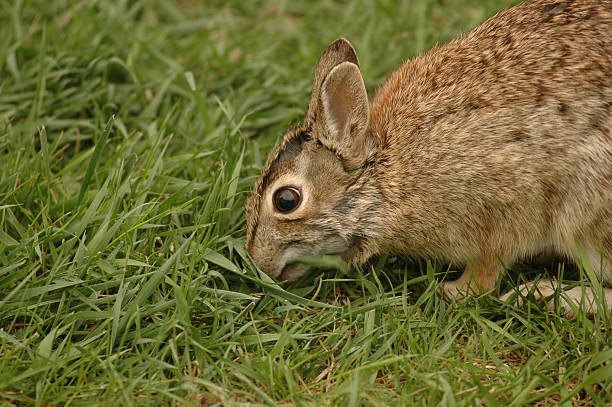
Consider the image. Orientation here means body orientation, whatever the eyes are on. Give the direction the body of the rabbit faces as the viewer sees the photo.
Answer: to the viewer's left
